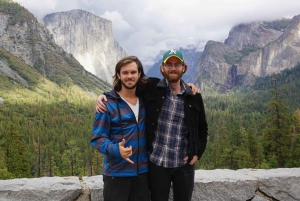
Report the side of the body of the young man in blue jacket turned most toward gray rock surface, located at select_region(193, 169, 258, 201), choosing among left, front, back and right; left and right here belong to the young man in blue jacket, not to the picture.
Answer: left

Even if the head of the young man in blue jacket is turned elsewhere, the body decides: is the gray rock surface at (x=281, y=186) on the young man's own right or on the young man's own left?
on the young man's own left

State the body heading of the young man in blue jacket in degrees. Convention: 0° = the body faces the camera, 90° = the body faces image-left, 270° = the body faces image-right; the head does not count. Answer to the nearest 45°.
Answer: approximately 315°

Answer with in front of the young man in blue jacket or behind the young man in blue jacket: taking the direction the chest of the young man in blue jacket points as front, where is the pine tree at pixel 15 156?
behind

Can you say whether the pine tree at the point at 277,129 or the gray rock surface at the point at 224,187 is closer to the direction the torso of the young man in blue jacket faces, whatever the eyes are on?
the gray rock surface
